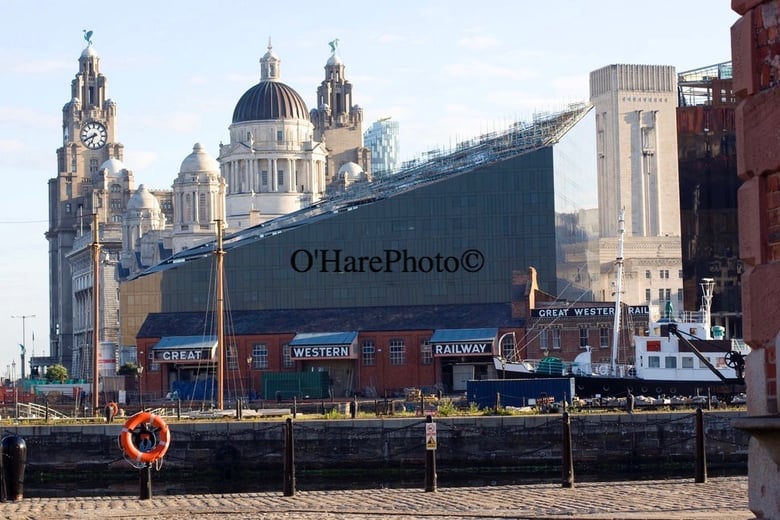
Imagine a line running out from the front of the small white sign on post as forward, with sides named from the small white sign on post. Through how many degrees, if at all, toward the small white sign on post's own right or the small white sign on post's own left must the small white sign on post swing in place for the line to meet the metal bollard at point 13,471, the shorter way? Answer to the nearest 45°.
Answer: approximately 90° to the small white sign on post's own right

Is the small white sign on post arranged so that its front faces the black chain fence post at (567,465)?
no

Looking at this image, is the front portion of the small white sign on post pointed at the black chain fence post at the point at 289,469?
no

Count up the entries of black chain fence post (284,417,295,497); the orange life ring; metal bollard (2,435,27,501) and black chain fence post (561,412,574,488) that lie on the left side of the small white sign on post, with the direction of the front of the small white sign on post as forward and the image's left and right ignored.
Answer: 1

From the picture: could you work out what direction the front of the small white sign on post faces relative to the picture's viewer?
facing the viewer

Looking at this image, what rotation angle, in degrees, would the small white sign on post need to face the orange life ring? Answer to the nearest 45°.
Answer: approximately 90° to its right

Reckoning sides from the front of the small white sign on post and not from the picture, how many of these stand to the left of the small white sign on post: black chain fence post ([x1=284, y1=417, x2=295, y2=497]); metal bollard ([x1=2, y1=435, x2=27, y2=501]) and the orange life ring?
0
